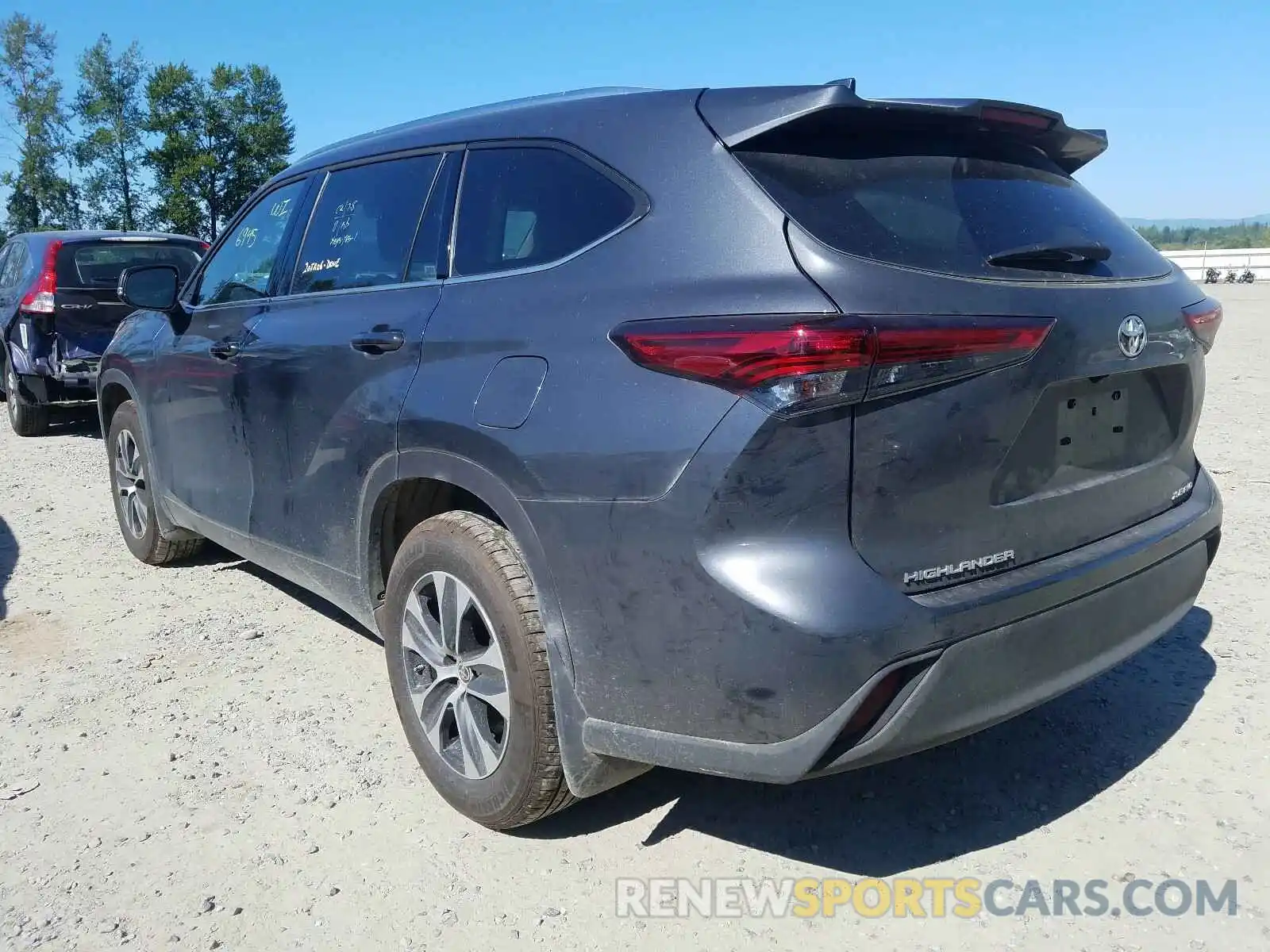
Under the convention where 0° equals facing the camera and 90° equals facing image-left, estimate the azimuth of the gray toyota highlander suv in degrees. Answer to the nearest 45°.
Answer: approximately 135°
